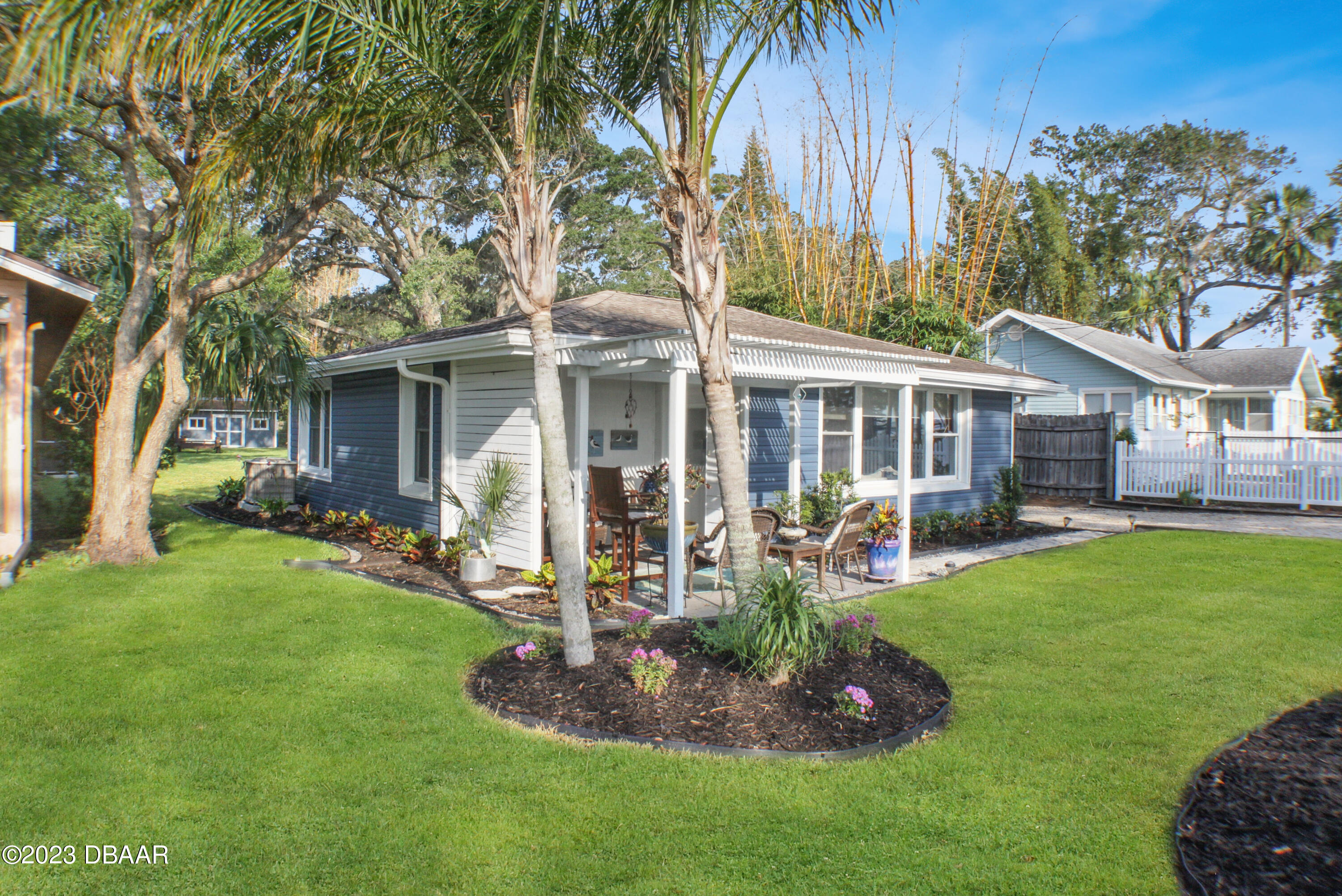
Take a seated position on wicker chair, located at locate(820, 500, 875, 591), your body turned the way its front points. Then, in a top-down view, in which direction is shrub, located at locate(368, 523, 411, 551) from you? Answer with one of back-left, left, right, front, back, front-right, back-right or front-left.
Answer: front-left

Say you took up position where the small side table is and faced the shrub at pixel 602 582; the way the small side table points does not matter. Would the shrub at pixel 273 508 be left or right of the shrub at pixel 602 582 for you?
right

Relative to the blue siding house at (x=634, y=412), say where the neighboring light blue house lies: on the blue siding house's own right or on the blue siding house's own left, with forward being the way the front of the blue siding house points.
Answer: on the blue siding house's own left

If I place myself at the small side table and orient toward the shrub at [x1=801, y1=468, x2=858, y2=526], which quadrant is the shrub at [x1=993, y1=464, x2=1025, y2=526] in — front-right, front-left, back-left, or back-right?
front-right

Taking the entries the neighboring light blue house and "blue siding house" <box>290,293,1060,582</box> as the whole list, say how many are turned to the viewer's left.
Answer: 0

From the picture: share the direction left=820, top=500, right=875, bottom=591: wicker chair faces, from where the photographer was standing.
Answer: facing away from the viewer and to the left of the viewer

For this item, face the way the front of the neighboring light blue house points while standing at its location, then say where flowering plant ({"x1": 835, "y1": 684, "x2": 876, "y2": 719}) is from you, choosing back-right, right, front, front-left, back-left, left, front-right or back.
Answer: front-right

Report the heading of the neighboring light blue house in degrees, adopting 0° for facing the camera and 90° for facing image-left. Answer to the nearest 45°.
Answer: approximately 315°

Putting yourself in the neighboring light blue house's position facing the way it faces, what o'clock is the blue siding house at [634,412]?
The blue siding house is roughly at 2 o'clock from the neighboring light blue house.

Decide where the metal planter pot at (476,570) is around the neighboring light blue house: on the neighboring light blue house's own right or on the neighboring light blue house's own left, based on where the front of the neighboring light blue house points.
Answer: on the neighboring light blue house's own right

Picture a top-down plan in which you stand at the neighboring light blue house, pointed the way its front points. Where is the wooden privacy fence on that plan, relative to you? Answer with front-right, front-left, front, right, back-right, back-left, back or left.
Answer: front-right
